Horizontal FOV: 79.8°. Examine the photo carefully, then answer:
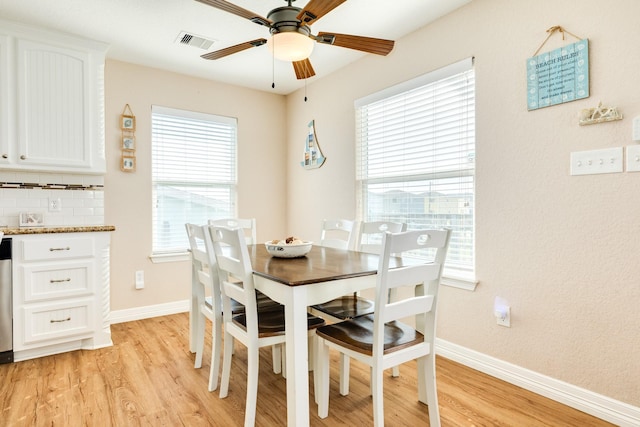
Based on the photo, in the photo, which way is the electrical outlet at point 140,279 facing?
toward the camera

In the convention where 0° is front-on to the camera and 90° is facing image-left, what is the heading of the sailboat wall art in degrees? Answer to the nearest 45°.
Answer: approximately 45°

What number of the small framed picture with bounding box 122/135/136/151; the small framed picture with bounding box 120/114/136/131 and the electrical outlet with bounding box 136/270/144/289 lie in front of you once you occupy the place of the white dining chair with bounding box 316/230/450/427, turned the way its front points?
3

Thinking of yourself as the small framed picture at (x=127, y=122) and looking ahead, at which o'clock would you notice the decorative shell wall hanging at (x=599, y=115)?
The decorative shell wall hanging is roughly at 11 o'clock from the small framed picture.

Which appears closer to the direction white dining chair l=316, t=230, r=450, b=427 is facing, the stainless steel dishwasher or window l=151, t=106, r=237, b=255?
the window

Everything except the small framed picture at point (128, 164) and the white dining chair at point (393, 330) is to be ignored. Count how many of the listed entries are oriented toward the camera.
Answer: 1

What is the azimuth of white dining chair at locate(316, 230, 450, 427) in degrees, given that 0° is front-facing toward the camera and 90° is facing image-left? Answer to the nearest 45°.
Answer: approximately 135°

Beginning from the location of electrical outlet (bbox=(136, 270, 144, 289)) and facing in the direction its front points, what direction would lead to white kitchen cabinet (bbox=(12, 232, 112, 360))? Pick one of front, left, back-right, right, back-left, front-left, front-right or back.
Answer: front-right

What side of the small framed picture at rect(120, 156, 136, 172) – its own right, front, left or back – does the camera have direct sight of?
front

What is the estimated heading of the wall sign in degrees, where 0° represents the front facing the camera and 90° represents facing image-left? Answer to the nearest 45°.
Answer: approximately 45°

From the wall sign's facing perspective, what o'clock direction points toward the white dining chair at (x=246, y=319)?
The white dining chair is roughly at 12 o'clock from the wall sign.

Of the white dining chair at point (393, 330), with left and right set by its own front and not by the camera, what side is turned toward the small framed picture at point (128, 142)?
front

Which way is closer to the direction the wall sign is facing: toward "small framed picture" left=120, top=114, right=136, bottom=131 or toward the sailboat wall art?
the small framed picture

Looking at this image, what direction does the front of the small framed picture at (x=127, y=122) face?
toward the camera

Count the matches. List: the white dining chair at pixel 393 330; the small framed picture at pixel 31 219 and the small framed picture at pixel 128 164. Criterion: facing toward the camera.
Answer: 2

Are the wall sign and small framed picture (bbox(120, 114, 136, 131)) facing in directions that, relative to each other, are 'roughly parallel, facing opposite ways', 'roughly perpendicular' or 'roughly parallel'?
roughly perpendicular

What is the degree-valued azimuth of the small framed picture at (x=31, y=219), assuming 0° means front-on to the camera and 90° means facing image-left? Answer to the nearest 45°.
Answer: approximately 0°

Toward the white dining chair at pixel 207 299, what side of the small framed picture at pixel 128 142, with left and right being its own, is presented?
front

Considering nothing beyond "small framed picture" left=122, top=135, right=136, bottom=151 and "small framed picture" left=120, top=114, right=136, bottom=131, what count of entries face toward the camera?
2
